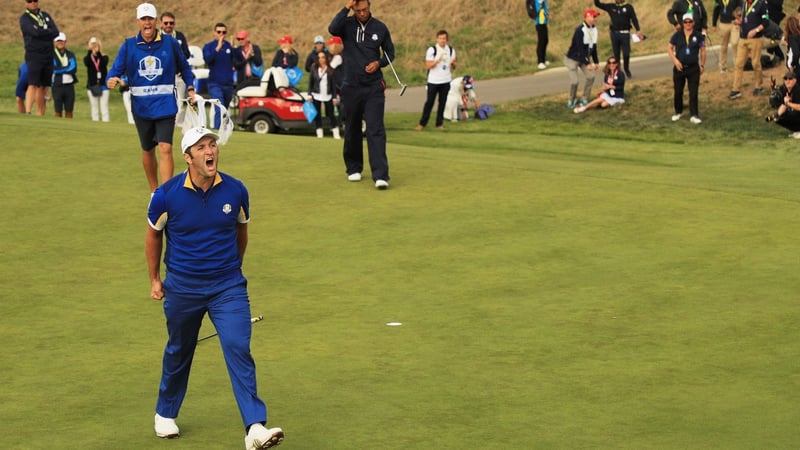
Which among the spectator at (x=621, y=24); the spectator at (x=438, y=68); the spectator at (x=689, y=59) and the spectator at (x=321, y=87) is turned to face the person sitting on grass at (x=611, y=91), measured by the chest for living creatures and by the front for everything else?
the spectator at (x=621, y=24)

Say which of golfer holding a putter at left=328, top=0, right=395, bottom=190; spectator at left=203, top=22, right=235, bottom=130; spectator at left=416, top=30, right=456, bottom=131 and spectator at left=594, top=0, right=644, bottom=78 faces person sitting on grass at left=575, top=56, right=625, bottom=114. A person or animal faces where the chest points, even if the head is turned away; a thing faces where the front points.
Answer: spectator at left=594, top=0, right=644, bottom=78

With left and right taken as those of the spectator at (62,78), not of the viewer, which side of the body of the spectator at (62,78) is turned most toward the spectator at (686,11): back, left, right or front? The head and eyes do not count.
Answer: left

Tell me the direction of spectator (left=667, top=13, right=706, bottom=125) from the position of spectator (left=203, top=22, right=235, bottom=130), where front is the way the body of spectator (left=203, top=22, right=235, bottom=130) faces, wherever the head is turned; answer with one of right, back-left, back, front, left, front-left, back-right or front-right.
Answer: left

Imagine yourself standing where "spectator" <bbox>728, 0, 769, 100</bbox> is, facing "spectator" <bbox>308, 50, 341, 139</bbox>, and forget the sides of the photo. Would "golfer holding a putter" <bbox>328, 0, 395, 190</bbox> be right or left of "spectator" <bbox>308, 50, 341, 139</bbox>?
left

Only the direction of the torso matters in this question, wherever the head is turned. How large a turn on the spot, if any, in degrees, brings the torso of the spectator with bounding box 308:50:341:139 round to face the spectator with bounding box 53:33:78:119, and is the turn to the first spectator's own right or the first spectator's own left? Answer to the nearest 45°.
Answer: approximately 90° to the first spectator's own right

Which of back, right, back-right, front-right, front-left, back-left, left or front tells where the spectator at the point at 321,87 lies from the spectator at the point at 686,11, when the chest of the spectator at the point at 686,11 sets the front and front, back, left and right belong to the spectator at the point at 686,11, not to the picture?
front-right

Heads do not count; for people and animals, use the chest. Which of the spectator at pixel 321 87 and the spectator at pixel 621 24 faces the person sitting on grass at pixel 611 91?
the spectator at pixel 621 24

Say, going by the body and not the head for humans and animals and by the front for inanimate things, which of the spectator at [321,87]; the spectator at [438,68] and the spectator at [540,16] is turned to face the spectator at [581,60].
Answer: the spectator at [540,16]

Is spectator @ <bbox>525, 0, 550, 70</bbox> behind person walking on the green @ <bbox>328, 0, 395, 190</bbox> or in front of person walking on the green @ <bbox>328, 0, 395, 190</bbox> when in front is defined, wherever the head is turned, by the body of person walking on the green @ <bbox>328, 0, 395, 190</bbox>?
behind

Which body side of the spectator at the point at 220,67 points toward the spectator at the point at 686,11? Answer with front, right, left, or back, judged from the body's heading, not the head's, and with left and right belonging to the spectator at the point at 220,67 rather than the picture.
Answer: left

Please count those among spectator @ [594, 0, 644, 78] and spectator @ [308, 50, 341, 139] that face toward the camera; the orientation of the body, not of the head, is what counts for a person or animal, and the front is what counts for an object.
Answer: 2
